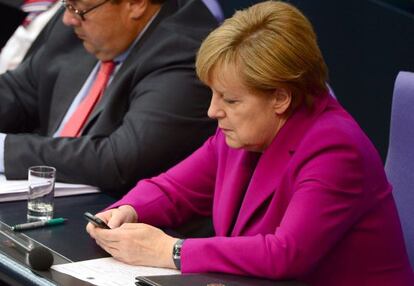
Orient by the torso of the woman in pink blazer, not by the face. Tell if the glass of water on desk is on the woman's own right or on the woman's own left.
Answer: on the woman's own right

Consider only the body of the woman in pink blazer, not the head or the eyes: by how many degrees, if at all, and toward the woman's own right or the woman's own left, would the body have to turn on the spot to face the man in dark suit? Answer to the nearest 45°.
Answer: approximately 90° to the woman's own right

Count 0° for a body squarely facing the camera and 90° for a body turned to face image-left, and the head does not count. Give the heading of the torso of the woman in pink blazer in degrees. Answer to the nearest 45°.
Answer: approximately 45°

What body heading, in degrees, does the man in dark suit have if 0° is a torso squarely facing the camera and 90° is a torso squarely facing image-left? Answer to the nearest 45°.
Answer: approximately 45°

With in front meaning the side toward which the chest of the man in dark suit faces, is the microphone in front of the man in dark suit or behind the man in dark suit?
in front

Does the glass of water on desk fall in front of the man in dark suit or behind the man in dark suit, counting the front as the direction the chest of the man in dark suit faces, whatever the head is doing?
in front

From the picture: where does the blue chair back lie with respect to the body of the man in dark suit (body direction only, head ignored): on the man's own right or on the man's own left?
on the man's own left

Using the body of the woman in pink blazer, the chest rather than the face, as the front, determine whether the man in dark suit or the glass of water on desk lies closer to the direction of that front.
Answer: the glass of water on desk

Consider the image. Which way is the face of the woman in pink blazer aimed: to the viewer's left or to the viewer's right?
to the viewer's left

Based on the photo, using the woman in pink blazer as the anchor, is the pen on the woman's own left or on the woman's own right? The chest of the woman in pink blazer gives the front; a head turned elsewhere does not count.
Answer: on the woman's own right
